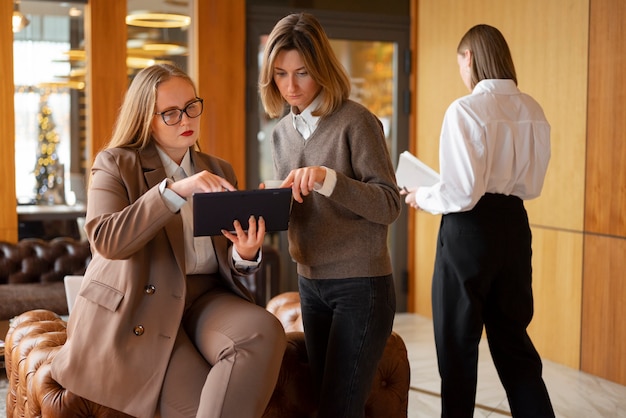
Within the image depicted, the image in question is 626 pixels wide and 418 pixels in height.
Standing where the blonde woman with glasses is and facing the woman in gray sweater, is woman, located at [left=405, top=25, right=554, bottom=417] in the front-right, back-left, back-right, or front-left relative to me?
front-left

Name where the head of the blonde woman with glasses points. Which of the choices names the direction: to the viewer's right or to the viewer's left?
to the viewer's right

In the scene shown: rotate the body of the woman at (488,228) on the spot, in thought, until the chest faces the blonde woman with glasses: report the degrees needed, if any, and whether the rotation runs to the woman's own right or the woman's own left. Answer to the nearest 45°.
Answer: approximately 90° to the woman's own left

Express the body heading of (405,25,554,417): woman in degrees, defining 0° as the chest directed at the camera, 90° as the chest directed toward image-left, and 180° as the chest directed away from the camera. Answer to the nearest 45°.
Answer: approximately 135°

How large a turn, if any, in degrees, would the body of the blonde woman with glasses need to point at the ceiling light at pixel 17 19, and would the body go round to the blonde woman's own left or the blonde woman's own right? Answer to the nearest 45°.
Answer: approximately 135° to the blonde woman's own left

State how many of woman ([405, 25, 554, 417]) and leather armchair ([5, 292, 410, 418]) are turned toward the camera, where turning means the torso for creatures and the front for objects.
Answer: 1

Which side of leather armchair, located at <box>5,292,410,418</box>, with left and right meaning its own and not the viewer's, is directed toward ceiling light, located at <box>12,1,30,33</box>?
back

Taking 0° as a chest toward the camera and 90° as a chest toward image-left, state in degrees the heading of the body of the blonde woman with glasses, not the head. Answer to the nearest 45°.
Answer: approximately 315°

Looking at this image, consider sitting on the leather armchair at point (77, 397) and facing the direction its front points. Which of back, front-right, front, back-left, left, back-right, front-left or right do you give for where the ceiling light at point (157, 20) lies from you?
back

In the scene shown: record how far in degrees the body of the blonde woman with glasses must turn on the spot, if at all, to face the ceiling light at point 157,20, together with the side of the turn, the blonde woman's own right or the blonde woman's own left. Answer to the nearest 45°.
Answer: approximately 135° to the blonde woman's own left

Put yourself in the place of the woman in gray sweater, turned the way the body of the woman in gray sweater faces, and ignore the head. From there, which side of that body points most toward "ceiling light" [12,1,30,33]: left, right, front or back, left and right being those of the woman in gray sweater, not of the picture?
right

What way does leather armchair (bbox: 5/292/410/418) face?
toward the camera

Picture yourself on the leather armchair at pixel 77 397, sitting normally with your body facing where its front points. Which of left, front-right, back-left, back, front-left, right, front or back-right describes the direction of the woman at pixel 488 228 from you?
left

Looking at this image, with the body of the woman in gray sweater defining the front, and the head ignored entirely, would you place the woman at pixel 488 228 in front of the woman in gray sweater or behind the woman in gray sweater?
behind
